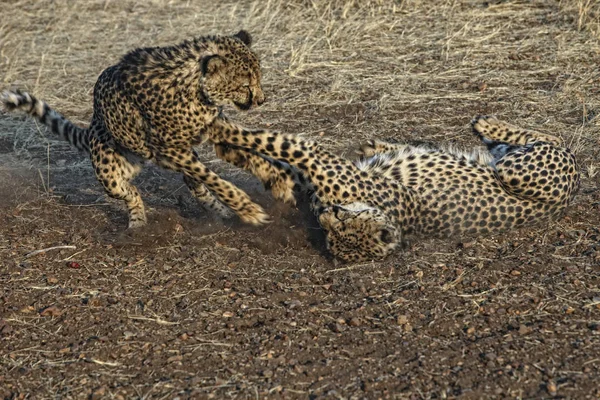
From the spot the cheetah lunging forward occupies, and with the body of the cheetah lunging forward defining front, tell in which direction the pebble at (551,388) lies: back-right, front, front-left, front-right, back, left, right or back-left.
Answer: front-right

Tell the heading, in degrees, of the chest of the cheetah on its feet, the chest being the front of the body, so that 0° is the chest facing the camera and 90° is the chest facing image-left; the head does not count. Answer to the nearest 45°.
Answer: approximately 270°

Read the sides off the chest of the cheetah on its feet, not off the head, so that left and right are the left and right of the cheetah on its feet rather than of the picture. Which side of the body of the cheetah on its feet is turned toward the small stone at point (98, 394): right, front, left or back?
right

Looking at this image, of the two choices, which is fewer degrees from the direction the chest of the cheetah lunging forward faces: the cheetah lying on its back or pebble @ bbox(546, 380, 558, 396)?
the cheetah lying on its back

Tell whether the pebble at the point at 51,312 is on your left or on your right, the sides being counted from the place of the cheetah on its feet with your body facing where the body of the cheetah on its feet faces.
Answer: on your right

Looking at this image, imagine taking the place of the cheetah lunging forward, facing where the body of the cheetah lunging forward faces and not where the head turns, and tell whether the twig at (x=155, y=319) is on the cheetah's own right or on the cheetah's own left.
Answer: on the cheetah's own right

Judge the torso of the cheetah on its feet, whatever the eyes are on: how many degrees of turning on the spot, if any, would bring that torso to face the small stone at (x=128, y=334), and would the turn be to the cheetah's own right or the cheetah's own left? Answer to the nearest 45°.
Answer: approximately 90° to the cheetah's own right

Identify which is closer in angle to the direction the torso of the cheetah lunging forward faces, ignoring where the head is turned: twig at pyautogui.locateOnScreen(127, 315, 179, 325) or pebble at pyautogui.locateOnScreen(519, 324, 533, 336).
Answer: the pebble

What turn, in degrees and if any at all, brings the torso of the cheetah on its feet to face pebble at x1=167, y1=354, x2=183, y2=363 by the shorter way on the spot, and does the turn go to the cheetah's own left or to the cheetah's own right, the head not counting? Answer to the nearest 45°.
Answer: approximately 90° to the cheetah's own right
